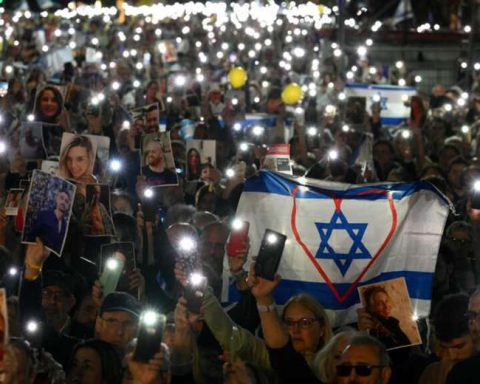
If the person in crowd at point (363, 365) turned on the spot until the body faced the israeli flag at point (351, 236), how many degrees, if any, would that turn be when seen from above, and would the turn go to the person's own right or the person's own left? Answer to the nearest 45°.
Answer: approximately 135° to the person's own right

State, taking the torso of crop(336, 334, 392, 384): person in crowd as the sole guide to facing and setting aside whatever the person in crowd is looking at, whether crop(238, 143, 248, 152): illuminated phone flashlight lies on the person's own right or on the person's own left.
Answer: on the person's own right

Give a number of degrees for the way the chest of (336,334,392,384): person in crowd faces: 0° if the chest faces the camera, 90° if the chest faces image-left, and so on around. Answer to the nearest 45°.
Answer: approximately 45°

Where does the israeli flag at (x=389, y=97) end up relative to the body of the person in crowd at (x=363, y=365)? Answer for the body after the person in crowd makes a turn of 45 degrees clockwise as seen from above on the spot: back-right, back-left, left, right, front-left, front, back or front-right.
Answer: right
